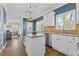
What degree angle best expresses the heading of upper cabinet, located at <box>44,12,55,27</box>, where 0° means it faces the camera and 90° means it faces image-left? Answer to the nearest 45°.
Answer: approximately 45°

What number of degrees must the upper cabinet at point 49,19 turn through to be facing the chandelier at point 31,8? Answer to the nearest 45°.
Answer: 0° — it already faces it
